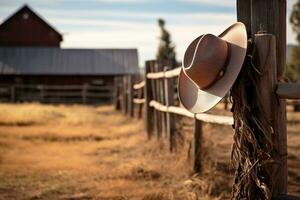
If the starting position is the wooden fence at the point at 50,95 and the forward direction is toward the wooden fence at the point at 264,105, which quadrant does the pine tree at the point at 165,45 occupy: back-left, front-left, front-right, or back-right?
back-left

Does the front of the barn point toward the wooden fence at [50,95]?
yes

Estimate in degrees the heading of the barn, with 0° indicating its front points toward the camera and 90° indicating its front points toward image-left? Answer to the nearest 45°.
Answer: approximately 0°

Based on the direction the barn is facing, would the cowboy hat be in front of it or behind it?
in front

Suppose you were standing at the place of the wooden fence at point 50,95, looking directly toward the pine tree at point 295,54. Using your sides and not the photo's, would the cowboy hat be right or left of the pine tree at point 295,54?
right
